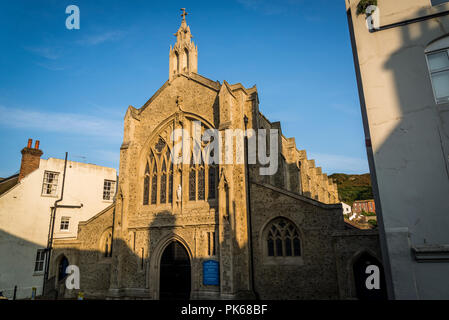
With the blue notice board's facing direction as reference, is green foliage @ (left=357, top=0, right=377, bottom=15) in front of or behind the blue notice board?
in front

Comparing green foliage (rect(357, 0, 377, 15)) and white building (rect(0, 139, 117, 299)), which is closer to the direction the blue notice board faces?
the green foliage

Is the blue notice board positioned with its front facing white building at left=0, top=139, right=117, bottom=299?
no

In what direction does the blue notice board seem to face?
toward the camera

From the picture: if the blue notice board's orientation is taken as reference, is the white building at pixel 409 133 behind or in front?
in front
